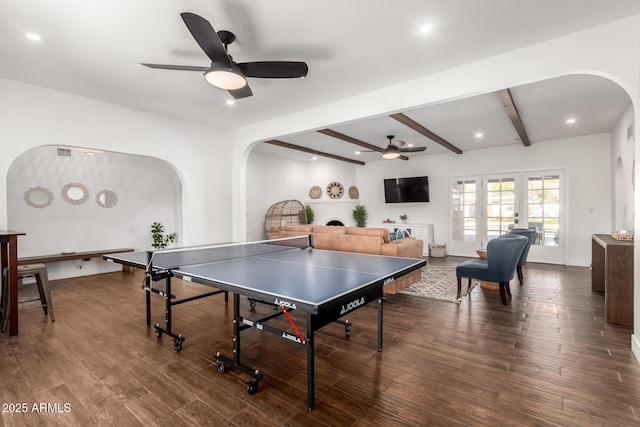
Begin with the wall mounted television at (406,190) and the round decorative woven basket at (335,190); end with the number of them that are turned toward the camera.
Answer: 2

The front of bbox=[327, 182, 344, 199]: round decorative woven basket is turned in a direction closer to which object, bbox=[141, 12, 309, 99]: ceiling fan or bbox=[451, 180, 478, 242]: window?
the ceiling fan

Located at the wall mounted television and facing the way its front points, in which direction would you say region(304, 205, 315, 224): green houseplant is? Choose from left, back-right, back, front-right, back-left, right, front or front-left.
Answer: right

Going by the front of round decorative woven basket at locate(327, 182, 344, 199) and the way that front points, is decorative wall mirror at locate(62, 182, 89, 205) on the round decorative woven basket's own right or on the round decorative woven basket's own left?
on the round decorative woven basket's own right

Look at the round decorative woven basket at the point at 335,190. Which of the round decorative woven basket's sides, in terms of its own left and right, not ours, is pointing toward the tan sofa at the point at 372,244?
front

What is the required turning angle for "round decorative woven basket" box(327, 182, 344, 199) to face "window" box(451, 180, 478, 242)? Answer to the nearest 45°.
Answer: approximately 90° to its left

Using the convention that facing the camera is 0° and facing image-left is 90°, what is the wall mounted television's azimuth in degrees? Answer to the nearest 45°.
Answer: approximately 0°

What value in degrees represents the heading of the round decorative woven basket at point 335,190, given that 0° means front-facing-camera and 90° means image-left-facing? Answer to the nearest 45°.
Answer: approximately 0°

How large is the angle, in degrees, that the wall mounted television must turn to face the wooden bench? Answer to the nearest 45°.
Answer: approximately 45° to its right
